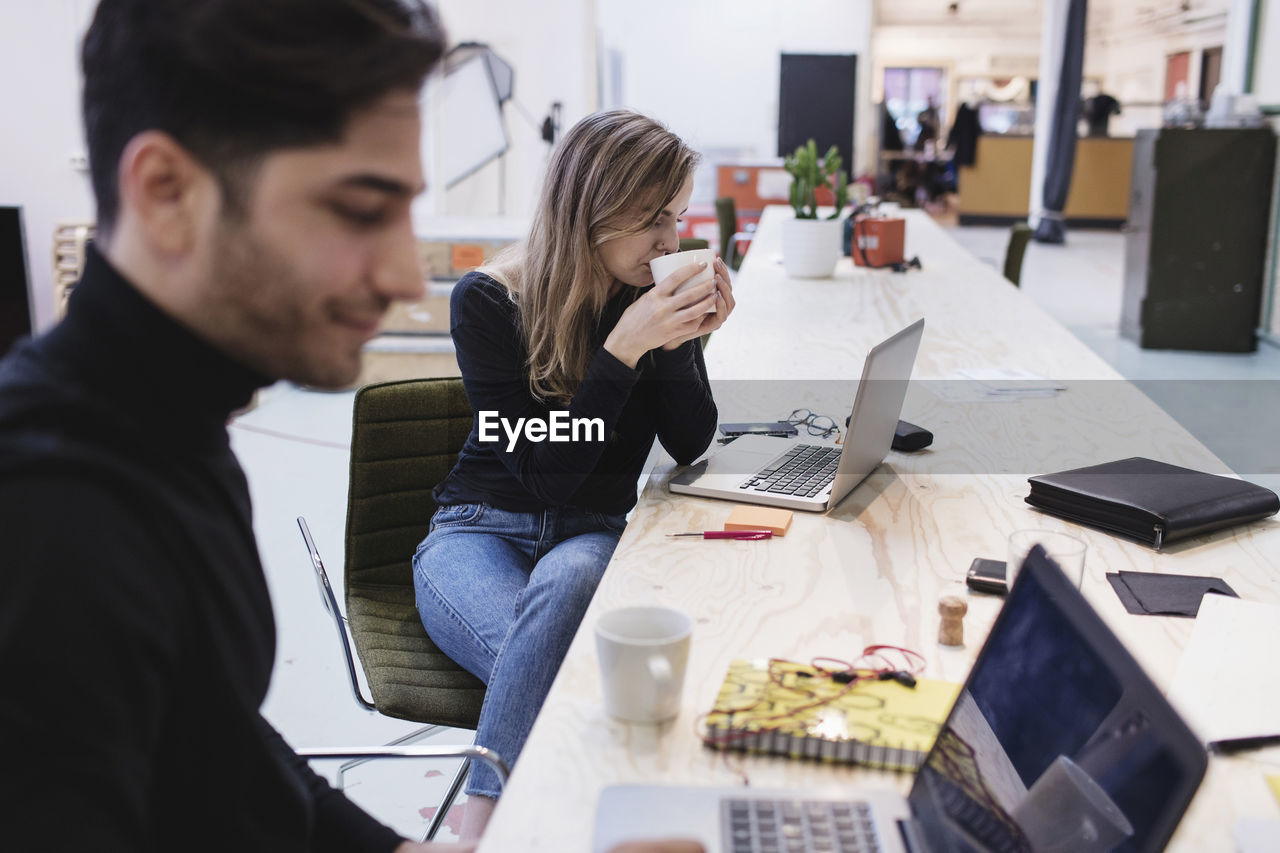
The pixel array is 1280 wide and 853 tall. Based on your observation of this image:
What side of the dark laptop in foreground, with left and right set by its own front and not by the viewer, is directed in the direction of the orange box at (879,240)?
right

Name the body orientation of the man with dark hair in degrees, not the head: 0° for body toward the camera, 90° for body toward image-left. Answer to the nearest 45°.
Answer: approximately 270°

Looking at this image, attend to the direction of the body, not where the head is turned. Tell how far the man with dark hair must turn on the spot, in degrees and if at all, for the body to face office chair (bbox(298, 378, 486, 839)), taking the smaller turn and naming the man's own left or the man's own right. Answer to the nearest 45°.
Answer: approximately 90° to the man's own left

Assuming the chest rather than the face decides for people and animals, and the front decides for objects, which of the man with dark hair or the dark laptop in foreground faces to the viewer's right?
the man with dark hair

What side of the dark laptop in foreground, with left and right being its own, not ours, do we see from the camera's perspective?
left

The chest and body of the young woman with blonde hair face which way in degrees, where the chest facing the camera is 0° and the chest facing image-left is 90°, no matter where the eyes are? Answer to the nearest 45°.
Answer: approximately 315°

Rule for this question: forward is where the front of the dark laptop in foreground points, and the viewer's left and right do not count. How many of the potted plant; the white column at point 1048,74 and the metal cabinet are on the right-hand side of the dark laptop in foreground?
3

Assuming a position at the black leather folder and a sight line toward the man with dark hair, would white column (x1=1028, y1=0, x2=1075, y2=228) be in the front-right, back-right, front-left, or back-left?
back-right

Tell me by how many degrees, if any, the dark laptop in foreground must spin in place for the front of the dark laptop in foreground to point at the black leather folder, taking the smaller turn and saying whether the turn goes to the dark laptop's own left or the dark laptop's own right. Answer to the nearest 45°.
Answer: approximately 90° to the dark laptop's own right

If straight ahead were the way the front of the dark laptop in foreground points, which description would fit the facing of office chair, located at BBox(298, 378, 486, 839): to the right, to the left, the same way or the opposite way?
the opposite way

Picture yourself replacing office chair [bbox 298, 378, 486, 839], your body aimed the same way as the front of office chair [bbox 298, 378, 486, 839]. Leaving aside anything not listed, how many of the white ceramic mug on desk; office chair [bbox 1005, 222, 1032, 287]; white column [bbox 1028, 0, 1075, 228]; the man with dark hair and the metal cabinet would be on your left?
3

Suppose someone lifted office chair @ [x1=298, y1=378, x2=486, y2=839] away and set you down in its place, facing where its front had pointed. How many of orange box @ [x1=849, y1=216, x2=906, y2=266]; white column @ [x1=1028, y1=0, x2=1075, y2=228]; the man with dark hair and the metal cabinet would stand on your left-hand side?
3

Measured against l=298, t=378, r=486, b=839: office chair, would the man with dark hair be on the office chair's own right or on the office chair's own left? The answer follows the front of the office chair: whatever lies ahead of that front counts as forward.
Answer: on the office chair's own right

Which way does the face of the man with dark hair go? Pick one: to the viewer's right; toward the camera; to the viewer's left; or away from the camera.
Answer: to the viewer's right

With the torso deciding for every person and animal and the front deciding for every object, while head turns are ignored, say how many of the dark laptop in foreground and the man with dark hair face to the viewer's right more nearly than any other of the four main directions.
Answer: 1
